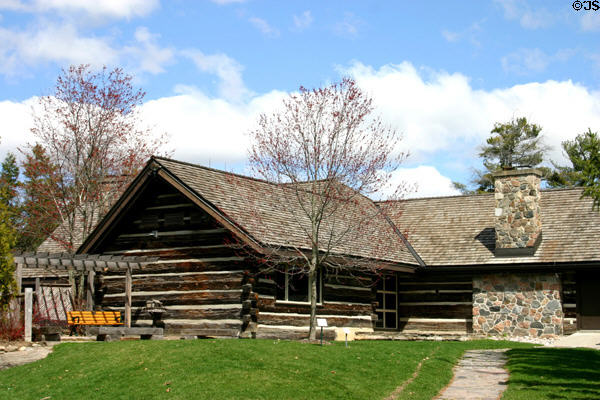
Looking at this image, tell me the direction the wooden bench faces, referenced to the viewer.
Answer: facing the viewer
